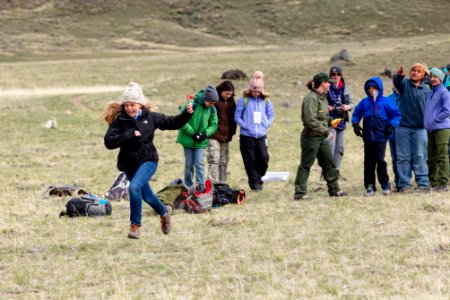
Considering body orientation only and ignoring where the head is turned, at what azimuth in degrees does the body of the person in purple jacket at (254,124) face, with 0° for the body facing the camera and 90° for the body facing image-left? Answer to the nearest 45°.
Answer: approximately 0°

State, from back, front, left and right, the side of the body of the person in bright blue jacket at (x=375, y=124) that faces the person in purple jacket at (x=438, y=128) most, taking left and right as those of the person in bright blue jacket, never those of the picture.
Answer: left

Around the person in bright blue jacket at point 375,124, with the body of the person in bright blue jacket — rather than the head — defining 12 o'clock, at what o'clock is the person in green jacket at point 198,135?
The person in green jacket is roughly at 3 o'clock from the person in bright blue jacket.
